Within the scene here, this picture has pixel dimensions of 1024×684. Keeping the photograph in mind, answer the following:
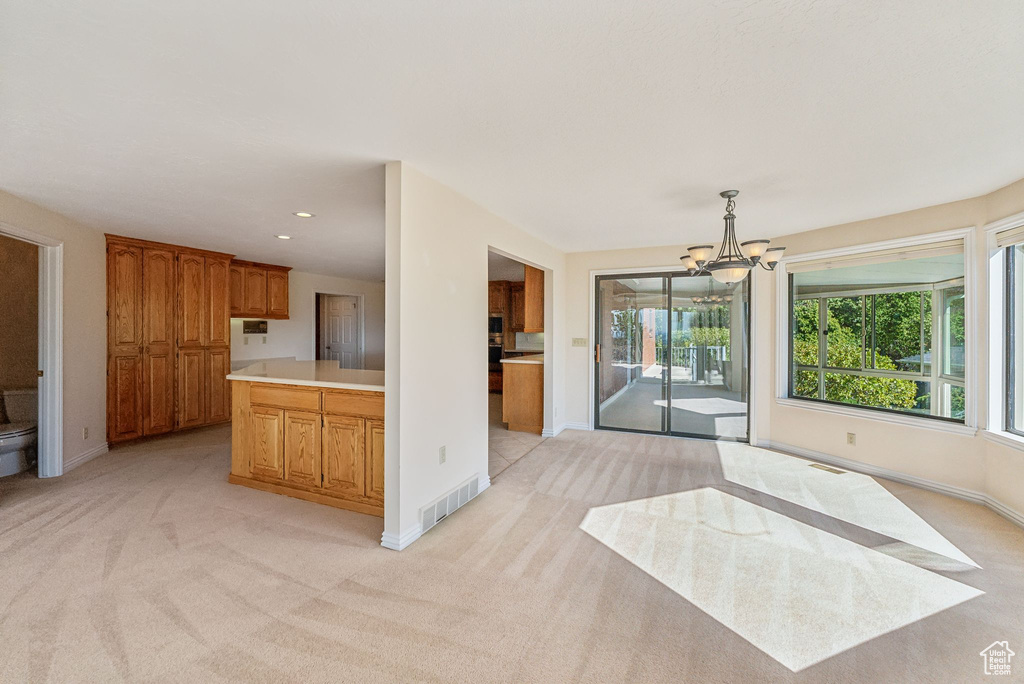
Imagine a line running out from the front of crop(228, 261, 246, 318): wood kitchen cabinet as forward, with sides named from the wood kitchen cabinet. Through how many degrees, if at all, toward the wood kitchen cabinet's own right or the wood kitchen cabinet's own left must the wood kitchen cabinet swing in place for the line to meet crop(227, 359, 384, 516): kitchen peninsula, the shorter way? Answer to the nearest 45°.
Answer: approximately 45° to the wood kitchen cabinet's own right

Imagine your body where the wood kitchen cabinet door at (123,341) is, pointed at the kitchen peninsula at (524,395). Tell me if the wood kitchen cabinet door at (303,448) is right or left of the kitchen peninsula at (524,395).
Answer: right

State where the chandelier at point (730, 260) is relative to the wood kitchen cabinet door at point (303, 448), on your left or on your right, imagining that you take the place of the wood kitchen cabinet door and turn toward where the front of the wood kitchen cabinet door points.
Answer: on your left

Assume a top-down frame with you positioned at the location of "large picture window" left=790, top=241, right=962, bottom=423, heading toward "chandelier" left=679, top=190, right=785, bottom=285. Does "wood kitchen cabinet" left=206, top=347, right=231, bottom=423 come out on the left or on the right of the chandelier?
right

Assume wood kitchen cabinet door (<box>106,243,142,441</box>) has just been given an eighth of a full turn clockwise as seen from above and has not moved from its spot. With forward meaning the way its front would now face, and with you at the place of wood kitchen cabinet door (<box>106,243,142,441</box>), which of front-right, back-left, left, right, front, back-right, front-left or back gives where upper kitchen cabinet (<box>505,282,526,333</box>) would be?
left

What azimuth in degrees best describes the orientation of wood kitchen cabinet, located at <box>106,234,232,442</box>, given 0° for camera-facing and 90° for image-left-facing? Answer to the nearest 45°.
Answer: approximately 315°

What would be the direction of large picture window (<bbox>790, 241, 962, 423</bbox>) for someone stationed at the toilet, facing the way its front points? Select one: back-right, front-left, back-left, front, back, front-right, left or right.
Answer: left

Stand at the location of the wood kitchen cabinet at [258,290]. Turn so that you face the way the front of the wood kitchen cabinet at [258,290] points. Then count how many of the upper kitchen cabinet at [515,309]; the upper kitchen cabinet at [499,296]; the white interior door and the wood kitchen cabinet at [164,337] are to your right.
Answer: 1

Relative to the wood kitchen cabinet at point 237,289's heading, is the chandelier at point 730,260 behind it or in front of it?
in front

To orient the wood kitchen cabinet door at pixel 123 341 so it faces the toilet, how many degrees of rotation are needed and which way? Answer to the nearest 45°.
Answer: approximately 90° to its right

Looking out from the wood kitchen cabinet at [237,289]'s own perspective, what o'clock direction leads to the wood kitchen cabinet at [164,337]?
the wood kitchen cabinet at [164,337] is roughly at 3 o'clock from the wood kitchen cabinet at [237,289].

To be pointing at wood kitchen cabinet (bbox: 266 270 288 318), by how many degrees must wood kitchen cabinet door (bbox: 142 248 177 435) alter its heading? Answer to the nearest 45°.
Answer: approximately 90° to its left

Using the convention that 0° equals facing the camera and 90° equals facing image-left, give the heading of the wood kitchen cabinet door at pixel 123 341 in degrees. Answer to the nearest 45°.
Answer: approximately 315°

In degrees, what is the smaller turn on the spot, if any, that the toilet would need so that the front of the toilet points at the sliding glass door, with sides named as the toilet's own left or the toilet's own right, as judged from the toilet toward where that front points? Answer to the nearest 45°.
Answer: approximately 90° to the toilet's own left
